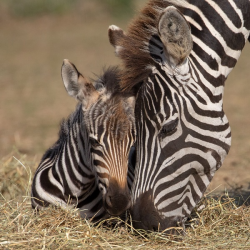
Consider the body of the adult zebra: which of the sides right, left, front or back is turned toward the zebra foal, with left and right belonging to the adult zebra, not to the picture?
right

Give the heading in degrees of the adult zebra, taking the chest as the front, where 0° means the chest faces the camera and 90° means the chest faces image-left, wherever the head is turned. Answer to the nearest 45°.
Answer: approximately 45°
